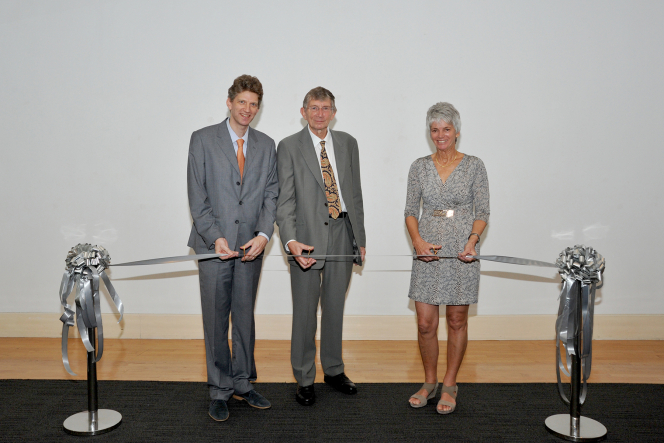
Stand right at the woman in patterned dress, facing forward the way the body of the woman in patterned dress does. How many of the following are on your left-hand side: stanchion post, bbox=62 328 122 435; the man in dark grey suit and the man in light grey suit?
0

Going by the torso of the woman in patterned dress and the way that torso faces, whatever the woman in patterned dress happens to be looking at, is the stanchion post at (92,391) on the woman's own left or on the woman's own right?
on the woman's own right

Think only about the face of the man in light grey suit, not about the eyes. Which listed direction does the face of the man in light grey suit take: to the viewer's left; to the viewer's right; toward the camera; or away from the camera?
toward the camera

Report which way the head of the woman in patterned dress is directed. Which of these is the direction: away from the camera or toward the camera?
toward the camera

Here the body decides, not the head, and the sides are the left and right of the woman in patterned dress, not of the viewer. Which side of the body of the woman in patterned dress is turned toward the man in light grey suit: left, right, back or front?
right

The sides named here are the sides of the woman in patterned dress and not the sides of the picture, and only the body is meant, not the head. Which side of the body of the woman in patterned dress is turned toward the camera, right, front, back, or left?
front

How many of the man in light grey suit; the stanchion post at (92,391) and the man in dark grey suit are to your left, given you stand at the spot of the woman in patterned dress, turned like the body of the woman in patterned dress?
0

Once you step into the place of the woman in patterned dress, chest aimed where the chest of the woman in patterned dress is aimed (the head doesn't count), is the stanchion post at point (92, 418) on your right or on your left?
on your right

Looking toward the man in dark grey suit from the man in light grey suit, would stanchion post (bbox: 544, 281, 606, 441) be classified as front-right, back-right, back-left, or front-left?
back-left

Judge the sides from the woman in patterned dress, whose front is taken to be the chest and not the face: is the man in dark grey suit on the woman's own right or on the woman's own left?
on the woman's own right
